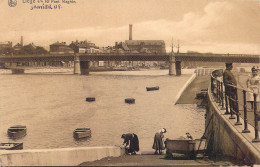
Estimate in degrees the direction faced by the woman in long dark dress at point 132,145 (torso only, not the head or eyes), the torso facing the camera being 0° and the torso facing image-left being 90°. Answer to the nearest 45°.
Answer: approximately 90°

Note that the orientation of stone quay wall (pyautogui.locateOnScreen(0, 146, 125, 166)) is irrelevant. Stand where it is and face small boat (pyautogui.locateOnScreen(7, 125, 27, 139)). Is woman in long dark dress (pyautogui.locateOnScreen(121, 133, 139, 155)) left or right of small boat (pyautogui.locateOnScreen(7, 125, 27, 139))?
right
